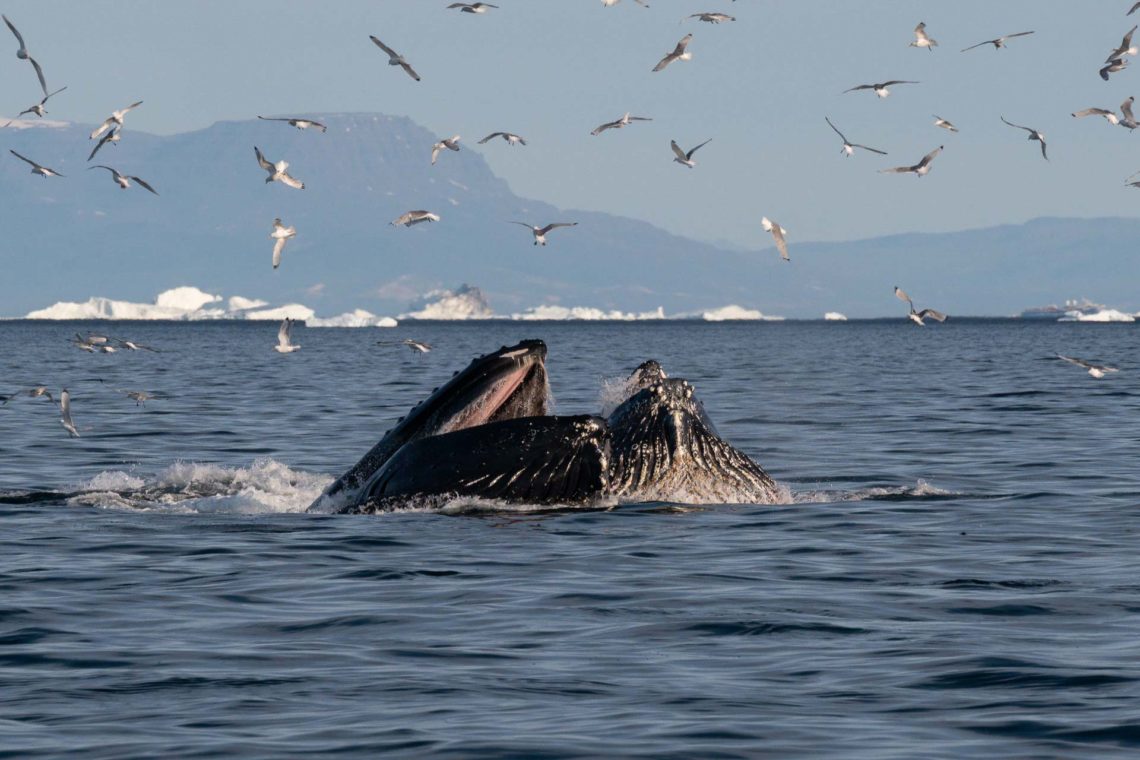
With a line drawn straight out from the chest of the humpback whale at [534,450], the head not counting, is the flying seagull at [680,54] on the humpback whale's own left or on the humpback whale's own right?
on the humpback whale's own left

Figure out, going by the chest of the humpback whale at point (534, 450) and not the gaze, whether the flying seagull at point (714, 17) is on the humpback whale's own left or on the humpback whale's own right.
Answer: on the humpback whale's own left
